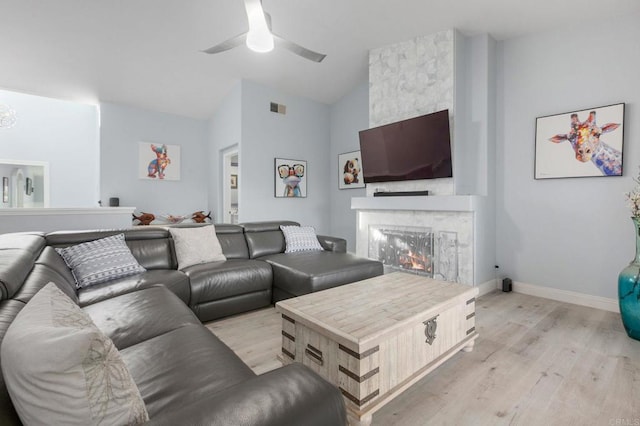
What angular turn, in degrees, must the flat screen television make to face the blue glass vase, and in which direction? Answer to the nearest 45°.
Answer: approximately 90° to its left

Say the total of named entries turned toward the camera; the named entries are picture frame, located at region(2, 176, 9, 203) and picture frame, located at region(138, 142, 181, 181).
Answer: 2

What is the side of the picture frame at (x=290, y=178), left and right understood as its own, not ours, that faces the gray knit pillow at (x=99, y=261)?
right

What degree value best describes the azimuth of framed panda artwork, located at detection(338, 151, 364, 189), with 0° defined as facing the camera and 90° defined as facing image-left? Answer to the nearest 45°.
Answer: approximately 45°

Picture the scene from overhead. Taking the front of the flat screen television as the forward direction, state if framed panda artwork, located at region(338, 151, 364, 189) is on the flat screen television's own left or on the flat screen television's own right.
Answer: on the flat screen television's own right

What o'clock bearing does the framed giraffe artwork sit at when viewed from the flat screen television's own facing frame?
The framed giraffe artwork is roughly at 8 o'clock from the flat screen television.

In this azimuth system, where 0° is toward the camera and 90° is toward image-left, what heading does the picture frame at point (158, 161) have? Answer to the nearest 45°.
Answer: approximately 0°
